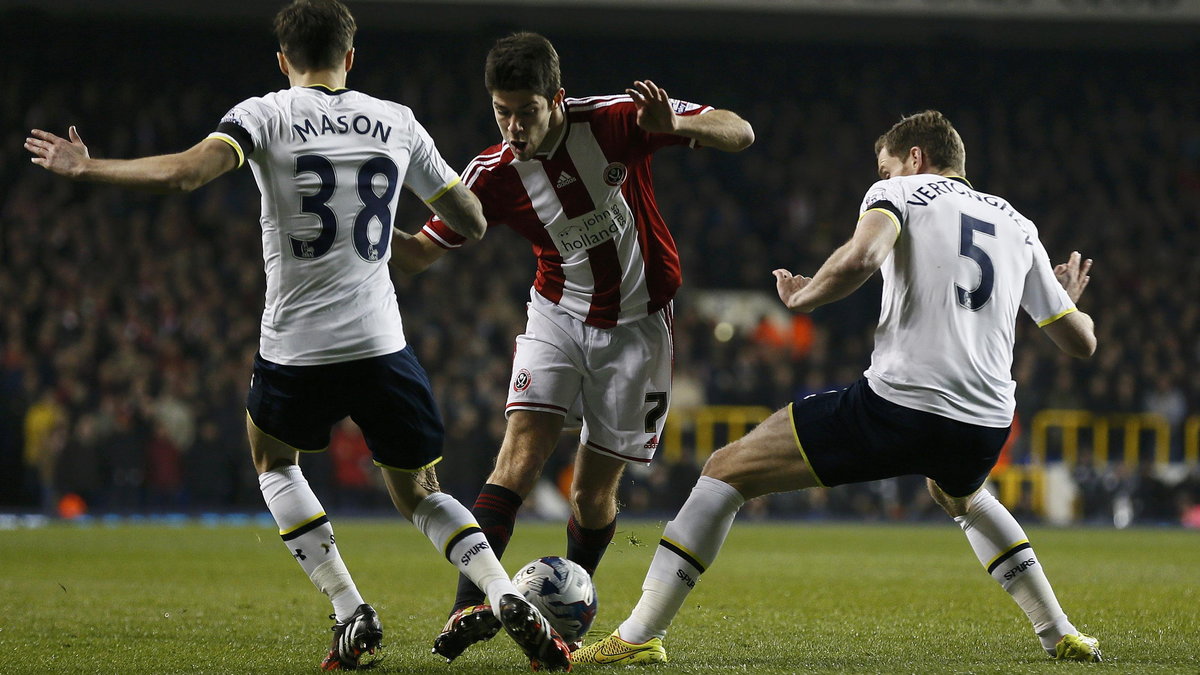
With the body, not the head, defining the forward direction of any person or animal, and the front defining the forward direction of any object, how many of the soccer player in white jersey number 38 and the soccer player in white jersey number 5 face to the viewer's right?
0

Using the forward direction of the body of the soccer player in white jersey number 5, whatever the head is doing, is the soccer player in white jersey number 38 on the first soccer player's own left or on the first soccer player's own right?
on the first soccer player's own left

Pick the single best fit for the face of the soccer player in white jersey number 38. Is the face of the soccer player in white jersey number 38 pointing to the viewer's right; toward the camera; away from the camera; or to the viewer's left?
away from the camera

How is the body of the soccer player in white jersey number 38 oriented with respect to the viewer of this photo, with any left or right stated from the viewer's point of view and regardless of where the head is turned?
facing away from the viewer

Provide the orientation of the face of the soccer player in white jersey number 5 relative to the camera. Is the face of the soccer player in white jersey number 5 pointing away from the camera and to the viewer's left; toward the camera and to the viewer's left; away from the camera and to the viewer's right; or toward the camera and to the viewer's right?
away from the camera and to the viewer's left

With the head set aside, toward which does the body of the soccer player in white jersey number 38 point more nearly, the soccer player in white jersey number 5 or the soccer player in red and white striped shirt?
the soccer player in red and white striped shirt

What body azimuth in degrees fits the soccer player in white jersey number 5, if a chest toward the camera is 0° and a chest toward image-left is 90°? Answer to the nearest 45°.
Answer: approximately 135°

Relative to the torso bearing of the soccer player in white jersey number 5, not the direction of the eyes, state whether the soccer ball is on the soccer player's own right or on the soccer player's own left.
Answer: on the soccer player's own left
